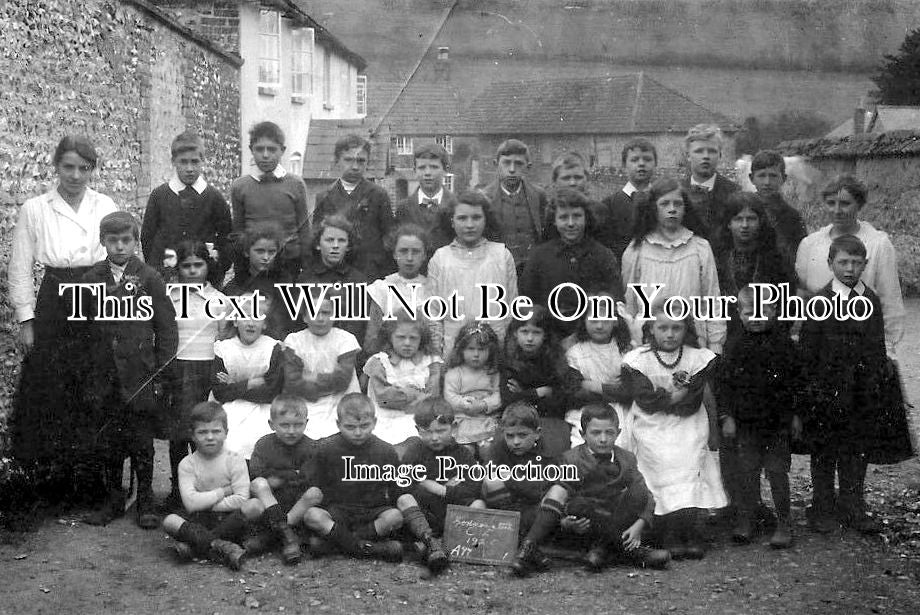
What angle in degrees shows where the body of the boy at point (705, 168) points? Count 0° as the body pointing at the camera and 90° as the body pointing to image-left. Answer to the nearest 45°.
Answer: approximately 0°

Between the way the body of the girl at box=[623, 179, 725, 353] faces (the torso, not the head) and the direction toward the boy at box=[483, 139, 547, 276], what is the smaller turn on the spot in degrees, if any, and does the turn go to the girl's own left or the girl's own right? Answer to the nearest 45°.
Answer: approximately 135° to the girl's own right

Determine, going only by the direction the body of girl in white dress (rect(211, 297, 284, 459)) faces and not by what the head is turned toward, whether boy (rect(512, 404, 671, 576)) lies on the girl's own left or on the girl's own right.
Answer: on the girl's own left

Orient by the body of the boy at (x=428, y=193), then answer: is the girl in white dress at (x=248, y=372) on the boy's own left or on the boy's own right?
on the boy's own right

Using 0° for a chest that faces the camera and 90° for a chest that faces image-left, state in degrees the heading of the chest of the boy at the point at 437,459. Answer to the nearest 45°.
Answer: approximately 0°

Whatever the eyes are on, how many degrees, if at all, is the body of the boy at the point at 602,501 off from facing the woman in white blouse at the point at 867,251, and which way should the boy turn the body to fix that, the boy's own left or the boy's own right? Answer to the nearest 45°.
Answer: approximately 135° to the boy's own left

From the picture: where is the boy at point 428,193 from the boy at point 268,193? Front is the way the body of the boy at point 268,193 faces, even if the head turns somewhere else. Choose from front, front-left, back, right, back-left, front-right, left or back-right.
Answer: left

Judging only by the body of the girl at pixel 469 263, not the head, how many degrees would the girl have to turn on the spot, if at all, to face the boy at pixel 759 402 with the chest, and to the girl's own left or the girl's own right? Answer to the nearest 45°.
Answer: approximately 90° to the girl's own left

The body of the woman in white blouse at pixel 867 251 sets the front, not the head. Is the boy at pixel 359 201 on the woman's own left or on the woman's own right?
on the woman's own right

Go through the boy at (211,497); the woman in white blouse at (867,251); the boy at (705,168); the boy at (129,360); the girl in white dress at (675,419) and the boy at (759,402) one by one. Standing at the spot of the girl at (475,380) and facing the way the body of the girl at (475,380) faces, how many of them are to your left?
4
